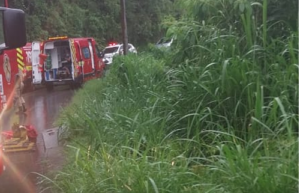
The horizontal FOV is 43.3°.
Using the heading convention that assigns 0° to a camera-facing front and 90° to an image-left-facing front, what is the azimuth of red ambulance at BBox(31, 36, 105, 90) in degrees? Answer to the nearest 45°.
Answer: approximately 225°
